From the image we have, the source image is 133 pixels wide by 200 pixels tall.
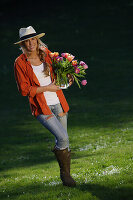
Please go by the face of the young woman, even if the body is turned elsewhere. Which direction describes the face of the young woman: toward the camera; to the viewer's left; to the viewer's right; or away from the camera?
toward the camera

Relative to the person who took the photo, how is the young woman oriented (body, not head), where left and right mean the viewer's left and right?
facing the viewer and to the right of the viewer
